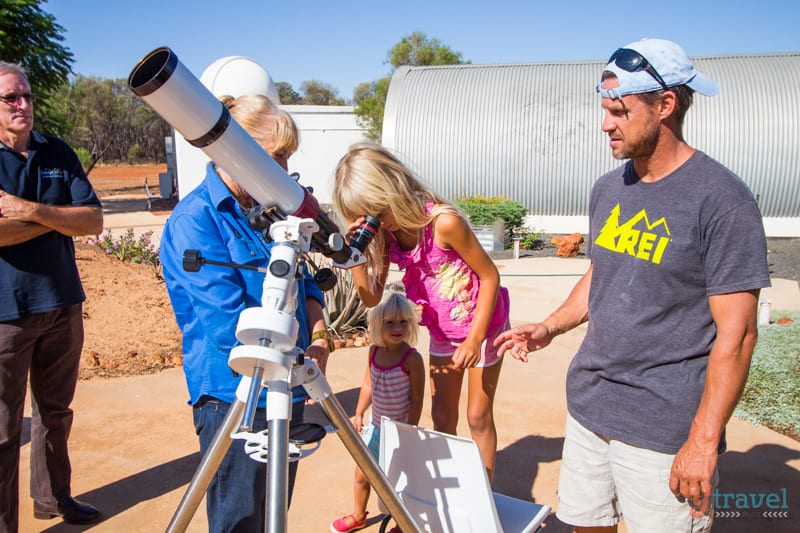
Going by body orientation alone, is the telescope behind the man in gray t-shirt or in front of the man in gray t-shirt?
in front

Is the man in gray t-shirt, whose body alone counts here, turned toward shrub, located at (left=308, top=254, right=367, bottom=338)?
no

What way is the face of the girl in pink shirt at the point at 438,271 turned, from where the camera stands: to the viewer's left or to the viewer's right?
to the viewer's left

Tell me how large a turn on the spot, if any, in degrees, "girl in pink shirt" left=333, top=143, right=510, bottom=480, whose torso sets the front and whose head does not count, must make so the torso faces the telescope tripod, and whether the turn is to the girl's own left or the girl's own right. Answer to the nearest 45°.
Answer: approximately 45° to the girl's own left

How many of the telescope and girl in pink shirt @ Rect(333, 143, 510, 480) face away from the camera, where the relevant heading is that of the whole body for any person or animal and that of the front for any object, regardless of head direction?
0

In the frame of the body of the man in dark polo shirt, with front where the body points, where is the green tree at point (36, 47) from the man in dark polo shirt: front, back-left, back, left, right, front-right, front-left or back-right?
back-left

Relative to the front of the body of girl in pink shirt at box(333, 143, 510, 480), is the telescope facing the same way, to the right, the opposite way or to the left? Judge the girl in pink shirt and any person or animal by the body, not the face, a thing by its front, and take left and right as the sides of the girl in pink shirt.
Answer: the same way

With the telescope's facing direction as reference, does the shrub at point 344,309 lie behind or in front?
behind

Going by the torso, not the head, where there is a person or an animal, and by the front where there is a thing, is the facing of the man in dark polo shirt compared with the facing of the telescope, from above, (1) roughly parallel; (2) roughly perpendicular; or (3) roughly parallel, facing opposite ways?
roughly perpendicular

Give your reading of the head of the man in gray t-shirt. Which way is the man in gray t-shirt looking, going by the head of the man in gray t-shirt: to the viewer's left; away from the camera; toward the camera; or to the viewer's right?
to the viewer's left

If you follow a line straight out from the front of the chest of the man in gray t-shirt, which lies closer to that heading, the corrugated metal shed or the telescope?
the telescope

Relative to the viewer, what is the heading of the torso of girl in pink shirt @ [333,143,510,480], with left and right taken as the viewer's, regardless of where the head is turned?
facing the viewer and to the left of the viewer

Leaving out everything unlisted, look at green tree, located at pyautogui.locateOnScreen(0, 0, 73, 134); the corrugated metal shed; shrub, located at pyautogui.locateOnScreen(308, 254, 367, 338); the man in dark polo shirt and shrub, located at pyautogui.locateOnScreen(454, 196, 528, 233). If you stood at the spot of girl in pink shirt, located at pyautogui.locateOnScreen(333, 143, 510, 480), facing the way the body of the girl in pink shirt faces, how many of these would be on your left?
0
